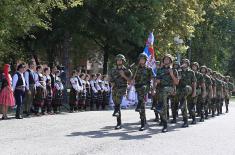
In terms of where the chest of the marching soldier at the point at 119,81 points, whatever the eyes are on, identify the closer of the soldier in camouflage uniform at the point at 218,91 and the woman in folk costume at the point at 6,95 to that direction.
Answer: the woman in folk costume

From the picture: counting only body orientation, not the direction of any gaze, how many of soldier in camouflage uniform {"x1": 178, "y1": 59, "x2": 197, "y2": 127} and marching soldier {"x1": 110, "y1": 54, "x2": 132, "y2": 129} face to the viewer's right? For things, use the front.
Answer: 0

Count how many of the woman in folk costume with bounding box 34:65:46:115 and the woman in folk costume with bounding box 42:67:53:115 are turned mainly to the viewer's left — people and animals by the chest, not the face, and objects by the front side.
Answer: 0

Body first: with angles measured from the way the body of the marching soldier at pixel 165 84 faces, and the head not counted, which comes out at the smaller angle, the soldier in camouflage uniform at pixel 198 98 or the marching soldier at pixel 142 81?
the marching soldier

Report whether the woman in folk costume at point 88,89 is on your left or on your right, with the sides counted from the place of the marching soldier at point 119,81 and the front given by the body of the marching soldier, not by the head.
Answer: on your right

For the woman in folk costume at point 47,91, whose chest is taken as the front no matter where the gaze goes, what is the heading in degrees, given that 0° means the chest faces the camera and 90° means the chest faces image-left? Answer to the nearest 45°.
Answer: approximately 315°

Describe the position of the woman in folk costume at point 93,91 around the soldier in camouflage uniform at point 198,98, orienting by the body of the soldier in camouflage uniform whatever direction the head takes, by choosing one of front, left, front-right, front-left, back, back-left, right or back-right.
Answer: right

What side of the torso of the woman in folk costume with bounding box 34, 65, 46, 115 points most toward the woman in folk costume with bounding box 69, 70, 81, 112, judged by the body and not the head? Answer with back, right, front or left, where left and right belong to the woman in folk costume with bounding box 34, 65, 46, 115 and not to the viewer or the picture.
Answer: left

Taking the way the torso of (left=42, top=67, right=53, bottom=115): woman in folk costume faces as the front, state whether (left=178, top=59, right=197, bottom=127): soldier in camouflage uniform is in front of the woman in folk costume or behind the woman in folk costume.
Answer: in front

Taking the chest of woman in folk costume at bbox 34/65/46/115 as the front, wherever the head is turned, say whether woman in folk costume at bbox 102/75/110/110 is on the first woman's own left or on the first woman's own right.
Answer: on the first woman's own left

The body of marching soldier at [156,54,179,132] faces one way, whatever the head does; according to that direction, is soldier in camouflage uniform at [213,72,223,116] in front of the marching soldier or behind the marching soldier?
behind
